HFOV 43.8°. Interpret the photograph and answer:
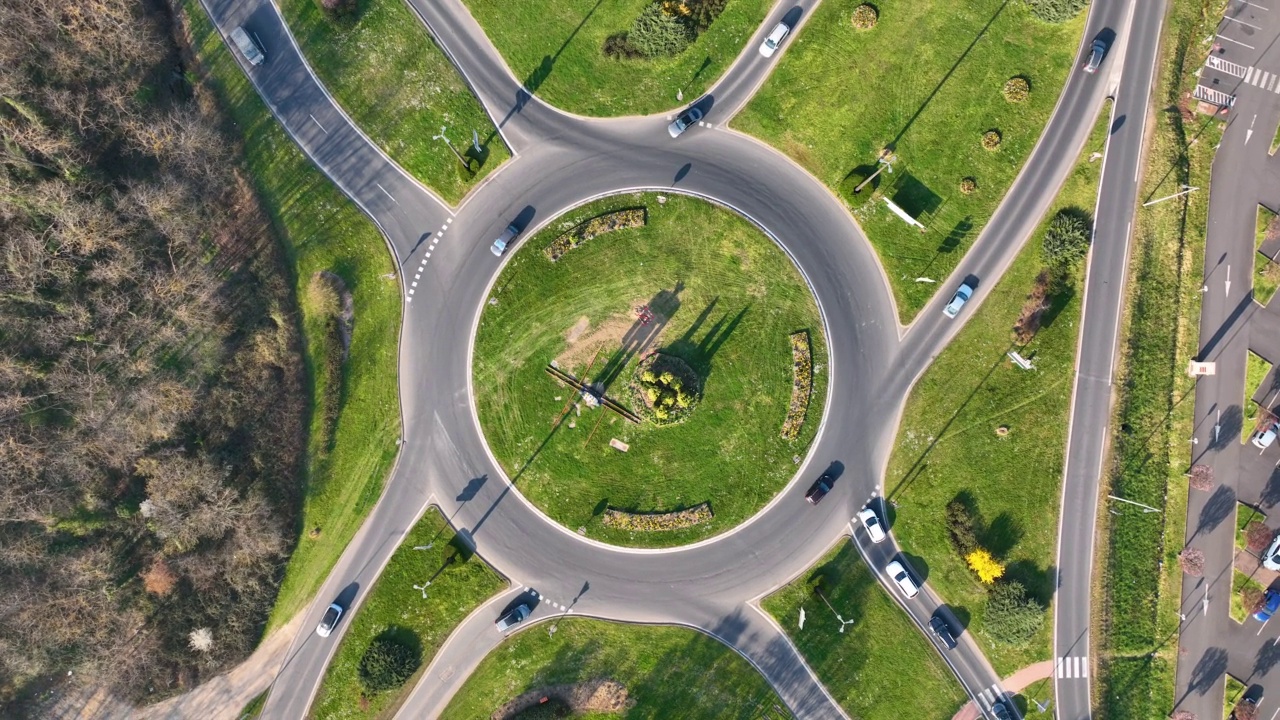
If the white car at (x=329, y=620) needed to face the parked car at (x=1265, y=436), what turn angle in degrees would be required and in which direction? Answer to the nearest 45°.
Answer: approximately 90° to its left

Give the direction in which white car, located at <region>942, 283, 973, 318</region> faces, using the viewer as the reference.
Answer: facing away from the viewer and to the right of the viewer

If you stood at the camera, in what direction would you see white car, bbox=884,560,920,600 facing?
facing away from the viewer and to the left of the viewer

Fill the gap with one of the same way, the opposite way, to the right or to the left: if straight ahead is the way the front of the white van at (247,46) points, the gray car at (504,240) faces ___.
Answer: to the right

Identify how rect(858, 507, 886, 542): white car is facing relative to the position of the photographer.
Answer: facing away from the viewer and to the left of the viewer

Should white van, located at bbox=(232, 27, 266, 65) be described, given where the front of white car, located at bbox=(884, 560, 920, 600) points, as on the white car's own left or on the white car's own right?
on the white car's own left

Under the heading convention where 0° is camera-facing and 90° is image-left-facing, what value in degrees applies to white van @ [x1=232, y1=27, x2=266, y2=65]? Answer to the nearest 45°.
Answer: approximately 315°

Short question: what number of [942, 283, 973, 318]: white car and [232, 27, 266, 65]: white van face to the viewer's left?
0

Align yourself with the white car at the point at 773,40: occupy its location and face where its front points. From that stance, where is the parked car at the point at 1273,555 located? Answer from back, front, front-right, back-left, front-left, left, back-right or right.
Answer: back-left
